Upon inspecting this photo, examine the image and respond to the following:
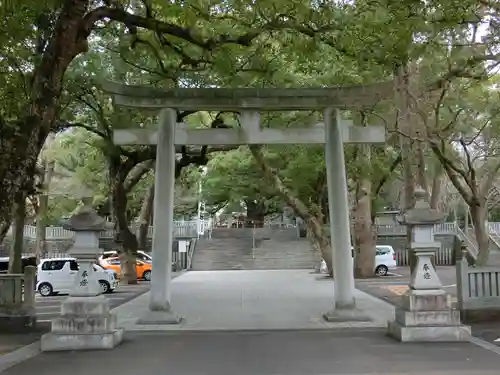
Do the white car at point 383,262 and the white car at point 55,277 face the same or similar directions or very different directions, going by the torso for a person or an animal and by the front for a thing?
very different directions

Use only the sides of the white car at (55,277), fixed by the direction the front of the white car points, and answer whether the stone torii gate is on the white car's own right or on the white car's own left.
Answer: on the white car's own right

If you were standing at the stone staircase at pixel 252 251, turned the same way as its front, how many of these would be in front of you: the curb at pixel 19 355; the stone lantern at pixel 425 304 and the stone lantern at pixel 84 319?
3

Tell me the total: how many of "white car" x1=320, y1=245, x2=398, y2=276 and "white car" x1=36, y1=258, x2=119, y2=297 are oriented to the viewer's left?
1

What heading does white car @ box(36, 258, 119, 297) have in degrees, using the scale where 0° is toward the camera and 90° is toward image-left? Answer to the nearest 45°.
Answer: approximately 270°

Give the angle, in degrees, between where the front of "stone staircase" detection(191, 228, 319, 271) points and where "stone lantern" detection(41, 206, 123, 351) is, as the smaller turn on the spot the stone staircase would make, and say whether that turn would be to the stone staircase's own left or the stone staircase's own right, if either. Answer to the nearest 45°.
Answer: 0° — it already faces it
